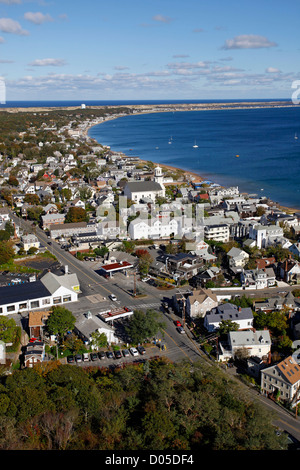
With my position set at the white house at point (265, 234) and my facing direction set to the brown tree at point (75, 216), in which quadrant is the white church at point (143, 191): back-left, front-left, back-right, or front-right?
front-right

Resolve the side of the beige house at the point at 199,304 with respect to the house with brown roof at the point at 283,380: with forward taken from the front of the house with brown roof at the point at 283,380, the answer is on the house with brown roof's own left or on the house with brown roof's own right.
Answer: on the house with brown roof's own right

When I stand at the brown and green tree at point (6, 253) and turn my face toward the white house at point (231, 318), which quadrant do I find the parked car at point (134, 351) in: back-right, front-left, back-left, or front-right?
front-right

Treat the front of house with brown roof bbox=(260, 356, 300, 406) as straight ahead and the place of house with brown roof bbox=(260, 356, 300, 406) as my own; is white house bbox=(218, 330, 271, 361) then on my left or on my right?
on my right

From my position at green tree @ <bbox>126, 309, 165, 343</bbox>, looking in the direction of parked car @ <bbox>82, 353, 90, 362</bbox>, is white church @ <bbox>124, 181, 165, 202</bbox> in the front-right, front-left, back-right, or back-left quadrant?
back-right

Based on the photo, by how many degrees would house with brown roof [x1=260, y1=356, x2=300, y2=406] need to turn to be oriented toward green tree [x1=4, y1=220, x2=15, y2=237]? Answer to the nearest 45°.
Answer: approximately 90° to its right

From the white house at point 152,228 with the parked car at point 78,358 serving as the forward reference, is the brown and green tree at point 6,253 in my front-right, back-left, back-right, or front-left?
front-right

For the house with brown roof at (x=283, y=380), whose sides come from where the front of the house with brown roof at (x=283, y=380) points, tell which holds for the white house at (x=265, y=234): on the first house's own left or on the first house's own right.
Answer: on the first house's own right

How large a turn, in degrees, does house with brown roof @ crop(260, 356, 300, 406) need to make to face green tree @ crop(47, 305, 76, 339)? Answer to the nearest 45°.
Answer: approximately 45° to its right
